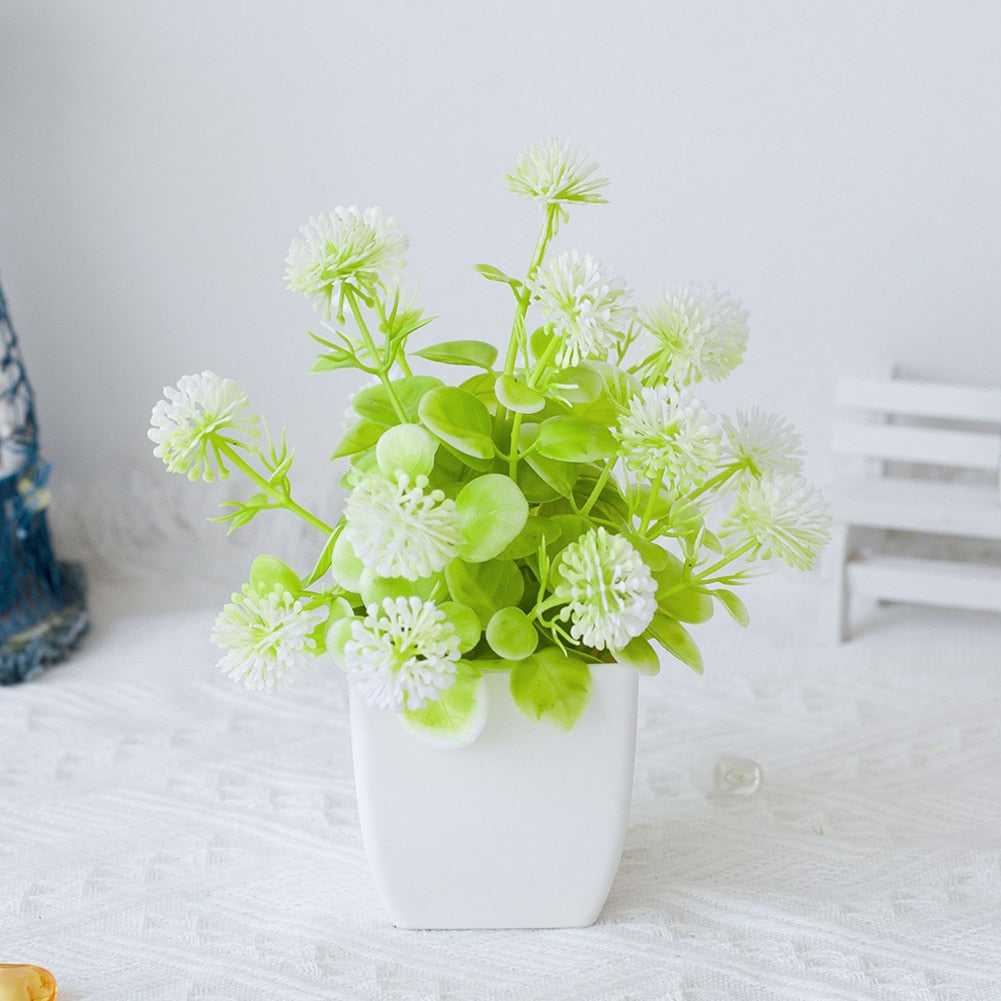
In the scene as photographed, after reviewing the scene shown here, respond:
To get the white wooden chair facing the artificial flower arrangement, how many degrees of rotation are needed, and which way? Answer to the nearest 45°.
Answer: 0° — it already faces it

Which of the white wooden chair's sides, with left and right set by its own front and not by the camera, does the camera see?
front
